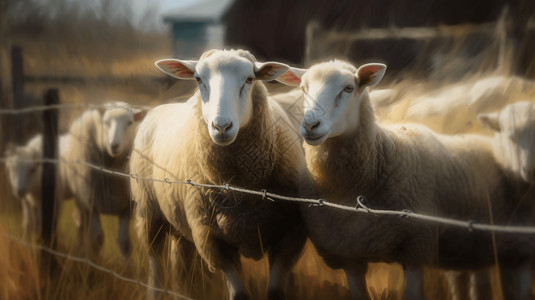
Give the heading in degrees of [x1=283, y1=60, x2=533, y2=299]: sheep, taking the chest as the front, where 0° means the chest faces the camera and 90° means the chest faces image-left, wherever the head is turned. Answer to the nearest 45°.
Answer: approximately 45°

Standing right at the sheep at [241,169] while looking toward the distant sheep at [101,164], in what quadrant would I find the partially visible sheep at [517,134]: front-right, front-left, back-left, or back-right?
back-right

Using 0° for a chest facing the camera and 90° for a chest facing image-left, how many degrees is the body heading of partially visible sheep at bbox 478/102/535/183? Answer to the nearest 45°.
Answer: approximately 0°
